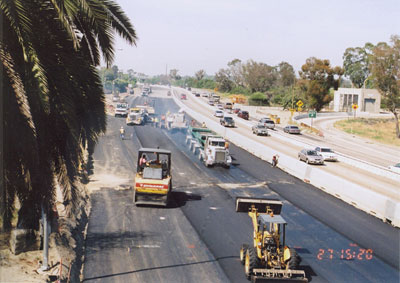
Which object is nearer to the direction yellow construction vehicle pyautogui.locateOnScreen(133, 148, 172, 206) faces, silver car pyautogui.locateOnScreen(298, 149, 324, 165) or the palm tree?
the palm tree

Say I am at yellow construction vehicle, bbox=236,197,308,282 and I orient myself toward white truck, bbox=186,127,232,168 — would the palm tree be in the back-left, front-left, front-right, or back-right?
back-left

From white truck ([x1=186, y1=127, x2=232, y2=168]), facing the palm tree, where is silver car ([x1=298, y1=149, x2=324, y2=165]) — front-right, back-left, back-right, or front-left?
back-left

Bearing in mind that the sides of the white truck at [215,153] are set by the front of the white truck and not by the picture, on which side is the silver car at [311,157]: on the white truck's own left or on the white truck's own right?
on the white truck's own left

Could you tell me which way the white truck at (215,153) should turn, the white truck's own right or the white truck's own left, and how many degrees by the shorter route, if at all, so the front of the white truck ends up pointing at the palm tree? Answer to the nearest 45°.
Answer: approximately 45° to the white truck's own right

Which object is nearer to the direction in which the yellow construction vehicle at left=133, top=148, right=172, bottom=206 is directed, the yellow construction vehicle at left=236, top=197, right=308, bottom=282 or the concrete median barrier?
the yellow construction vehicle
